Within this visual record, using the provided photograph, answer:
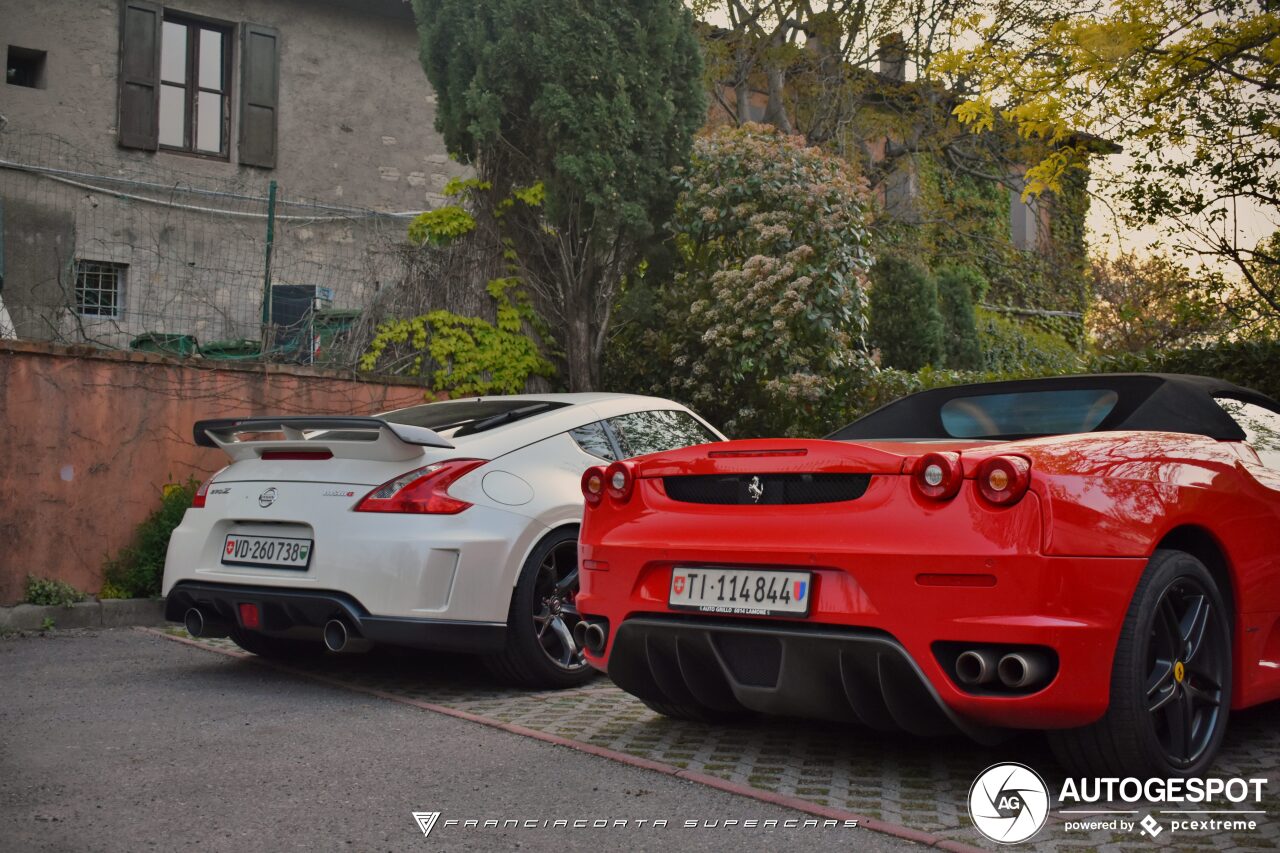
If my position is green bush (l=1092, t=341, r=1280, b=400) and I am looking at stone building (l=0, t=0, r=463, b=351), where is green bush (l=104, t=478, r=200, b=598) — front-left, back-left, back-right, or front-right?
front-left

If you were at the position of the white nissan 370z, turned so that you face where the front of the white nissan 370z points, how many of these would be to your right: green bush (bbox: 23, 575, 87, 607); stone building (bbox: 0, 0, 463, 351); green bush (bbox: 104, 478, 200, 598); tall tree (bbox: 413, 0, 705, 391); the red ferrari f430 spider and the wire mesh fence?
1

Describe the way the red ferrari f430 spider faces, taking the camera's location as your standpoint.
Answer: facing away from the viewer and to the right of the viewer

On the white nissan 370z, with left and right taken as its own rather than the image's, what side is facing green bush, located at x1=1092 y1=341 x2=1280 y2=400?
front

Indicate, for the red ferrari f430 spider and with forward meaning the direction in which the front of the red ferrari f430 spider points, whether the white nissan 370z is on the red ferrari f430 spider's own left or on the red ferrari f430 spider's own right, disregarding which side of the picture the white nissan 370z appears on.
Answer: on the red ferrari f430 spider's own left

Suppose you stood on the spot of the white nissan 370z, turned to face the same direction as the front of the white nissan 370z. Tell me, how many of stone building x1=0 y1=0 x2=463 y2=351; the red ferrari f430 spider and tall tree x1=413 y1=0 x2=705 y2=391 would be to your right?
1

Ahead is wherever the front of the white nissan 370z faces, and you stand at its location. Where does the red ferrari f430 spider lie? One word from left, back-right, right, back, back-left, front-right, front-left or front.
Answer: right

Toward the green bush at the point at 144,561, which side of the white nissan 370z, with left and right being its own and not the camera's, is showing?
left

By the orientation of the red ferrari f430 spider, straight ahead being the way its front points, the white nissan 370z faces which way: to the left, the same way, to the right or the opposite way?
the same way

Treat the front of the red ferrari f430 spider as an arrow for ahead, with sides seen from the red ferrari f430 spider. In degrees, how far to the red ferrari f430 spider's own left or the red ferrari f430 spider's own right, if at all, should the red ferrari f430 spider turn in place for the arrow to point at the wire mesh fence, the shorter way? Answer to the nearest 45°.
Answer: approximately 90° to the red ferrari f430 spider's own left

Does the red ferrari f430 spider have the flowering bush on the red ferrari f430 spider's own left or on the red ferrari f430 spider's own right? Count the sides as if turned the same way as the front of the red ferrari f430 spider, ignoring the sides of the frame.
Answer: on the red ferrari f430 spider's own left

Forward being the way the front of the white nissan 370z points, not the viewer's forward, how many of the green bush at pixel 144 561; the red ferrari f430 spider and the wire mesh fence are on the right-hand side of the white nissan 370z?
1

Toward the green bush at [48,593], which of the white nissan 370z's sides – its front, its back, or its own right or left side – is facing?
left

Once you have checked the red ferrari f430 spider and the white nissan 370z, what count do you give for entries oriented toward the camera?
0
